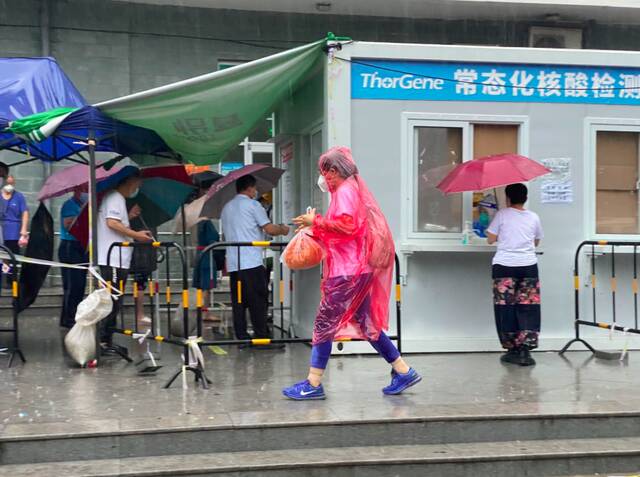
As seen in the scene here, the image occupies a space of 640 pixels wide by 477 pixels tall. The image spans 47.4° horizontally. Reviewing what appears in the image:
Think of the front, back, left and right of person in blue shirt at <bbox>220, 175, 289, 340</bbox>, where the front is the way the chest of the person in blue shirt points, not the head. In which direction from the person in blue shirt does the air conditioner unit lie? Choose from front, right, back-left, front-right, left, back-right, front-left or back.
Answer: front

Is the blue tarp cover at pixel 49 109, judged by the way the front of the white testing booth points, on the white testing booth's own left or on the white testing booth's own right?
on the white testing booth's own right

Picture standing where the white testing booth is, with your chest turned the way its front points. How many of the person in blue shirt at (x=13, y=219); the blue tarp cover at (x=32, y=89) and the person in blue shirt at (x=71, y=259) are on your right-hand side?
3

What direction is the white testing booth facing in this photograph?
toward the camera

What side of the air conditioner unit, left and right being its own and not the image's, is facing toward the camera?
front

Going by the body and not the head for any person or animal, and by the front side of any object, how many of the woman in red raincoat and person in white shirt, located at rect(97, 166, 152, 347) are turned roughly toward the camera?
0

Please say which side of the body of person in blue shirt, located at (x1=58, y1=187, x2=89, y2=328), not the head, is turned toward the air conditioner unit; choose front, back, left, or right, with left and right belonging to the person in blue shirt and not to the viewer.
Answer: front

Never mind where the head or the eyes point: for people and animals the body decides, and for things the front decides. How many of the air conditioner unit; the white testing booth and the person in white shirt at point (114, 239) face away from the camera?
0

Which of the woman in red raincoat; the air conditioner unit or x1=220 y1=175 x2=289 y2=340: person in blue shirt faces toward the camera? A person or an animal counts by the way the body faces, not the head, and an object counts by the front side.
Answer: the air conditioner unit

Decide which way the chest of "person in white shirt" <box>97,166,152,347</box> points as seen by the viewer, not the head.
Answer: to the viewer's right

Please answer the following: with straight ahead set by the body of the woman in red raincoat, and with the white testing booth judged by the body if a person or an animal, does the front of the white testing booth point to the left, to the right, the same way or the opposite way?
to the left
